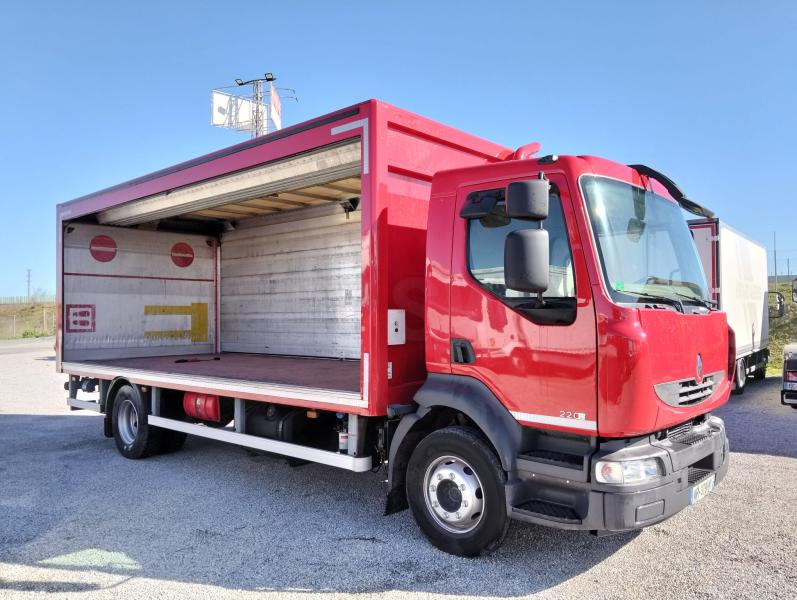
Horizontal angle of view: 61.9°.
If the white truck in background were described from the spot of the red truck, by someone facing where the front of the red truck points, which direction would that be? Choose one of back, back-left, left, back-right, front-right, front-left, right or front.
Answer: left

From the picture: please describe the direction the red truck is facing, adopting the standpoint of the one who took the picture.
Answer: facing the viewer and to the right of the viewer

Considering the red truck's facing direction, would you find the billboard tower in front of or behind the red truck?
behind
